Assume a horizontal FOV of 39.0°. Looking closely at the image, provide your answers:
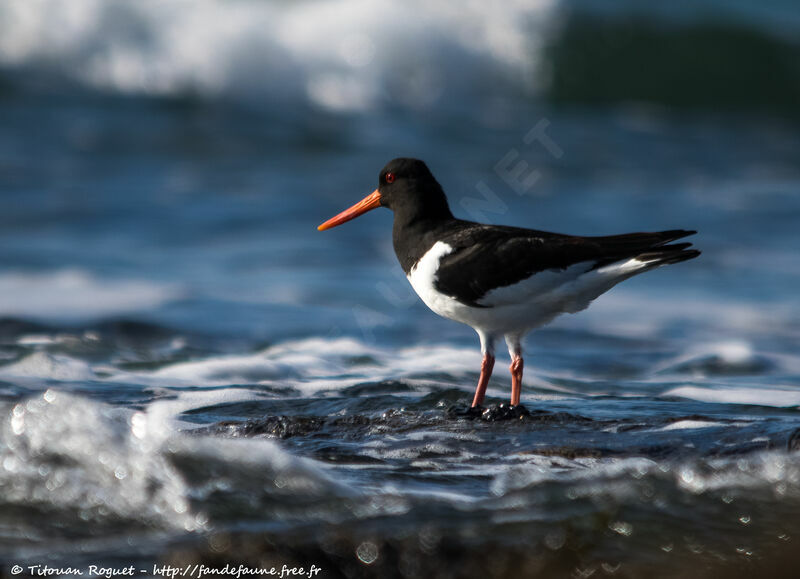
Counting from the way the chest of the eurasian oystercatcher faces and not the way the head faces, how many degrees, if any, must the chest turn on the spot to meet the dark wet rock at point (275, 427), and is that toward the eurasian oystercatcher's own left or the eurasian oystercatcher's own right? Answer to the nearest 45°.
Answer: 0° — it already faces it

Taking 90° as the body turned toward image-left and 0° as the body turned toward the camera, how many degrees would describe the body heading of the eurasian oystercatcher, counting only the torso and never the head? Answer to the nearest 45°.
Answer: approximately 90°
